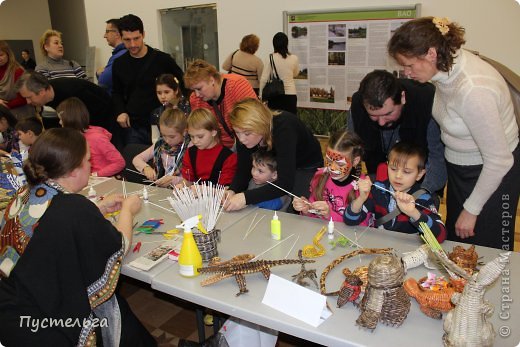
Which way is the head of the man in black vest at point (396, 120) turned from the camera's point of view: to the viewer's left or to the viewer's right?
to the viewer's left

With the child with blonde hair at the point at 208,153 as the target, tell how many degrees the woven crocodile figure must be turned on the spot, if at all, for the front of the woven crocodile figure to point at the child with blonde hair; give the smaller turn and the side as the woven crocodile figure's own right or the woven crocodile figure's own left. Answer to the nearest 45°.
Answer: approximately 90° to the woven crocodile figure's own right

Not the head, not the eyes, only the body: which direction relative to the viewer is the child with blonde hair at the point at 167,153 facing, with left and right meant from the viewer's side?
facing the viewer

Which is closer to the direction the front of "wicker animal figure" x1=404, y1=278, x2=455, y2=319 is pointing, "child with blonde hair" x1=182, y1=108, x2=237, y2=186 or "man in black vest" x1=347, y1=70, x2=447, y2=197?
the child with blonde hair

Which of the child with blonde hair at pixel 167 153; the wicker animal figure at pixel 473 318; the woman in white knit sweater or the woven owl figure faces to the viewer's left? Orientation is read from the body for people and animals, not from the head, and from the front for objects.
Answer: the woman in white knit sweater

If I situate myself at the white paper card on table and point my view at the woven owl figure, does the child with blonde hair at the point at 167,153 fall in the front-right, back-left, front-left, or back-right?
back-left

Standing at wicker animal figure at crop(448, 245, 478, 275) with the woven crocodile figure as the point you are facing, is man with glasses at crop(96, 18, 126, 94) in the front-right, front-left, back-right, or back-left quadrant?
front-right

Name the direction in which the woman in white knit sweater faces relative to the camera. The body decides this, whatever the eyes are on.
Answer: to the viewer's left

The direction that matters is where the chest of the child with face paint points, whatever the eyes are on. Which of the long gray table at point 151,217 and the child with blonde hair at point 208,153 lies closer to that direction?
the long gray table

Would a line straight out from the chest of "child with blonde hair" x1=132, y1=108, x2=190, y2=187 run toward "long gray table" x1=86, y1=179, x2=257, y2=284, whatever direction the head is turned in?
yes

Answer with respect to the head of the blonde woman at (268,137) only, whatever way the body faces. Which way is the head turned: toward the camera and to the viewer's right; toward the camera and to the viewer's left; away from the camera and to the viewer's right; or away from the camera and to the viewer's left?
toward the camera and to the viewer's left
